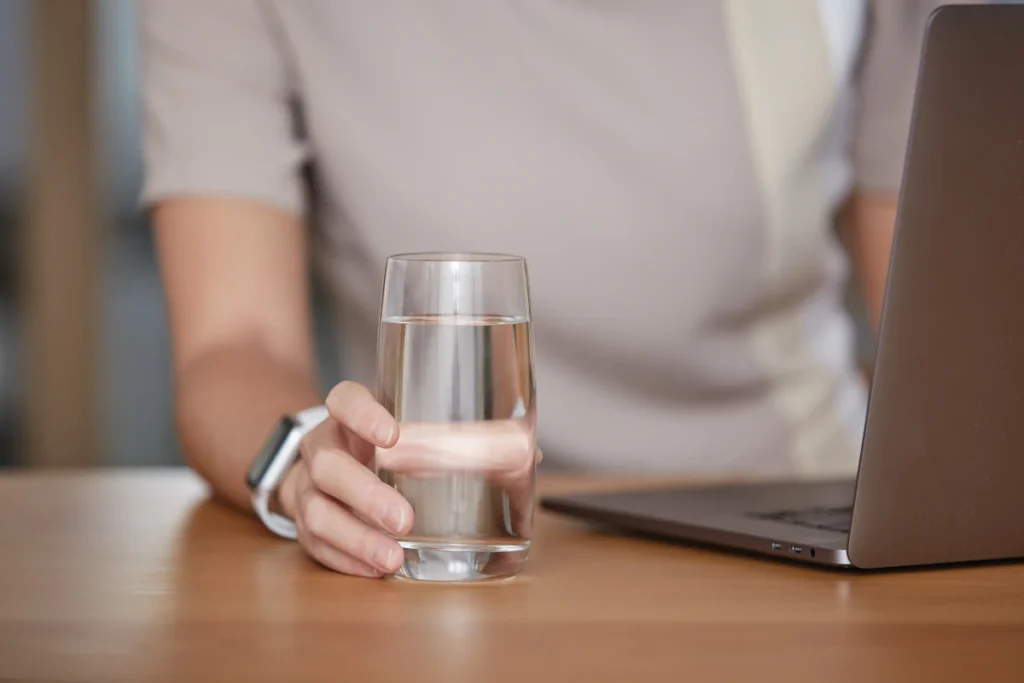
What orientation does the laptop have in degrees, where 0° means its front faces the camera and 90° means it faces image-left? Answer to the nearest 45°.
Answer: approximately 135°

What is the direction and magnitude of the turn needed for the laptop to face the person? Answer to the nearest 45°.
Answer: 0° — it already faces them

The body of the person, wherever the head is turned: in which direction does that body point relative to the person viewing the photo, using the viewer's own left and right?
facing the viewer and to the right of the viewer

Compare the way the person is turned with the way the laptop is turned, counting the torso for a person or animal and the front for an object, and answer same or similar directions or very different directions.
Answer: very different directions
